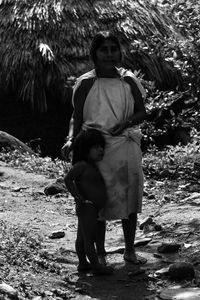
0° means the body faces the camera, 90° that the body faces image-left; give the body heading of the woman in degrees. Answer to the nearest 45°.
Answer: approximately 0°

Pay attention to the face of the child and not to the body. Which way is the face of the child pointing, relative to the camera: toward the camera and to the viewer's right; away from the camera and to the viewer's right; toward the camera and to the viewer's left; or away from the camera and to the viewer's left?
toward the camera and to the viewer's right

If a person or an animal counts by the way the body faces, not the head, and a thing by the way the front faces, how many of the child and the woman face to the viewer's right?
1

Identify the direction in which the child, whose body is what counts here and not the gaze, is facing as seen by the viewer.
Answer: to the viewer's right

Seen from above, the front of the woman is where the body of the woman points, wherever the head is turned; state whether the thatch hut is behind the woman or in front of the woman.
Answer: behind

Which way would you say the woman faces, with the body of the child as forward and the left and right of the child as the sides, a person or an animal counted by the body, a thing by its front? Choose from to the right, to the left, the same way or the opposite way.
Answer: to the right
